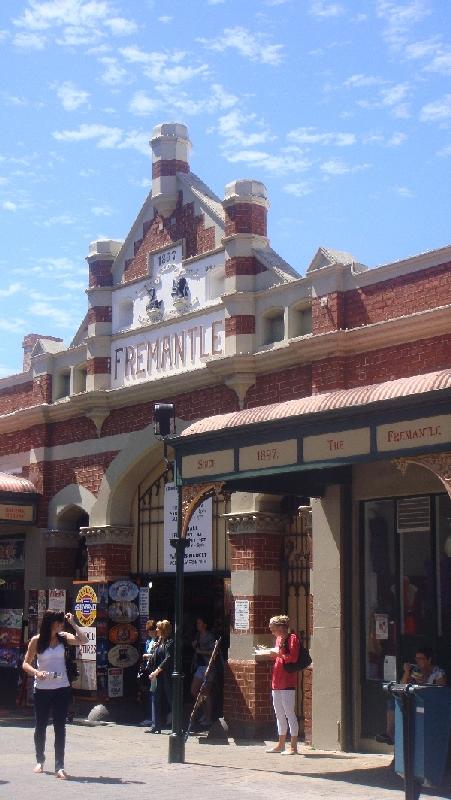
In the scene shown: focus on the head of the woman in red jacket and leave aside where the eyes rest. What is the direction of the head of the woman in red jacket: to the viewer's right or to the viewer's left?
to the viewer's left

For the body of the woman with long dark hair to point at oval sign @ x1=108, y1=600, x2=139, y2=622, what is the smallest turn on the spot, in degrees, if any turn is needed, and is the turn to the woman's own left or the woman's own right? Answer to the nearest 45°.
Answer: approximately 180°

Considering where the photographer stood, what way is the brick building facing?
facing the viewer and to the left of the viewer

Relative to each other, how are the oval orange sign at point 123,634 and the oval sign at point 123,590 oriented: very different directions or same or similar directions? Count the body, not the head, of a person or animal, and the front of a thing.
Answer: same or similar directions

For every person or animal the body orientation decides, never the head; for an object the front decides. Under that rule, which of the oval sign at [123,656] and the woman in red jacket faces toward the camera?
the oval sign

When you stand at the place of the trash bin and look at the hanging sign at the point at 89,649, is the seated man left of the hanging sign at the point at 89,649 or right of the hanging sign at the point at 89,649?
right

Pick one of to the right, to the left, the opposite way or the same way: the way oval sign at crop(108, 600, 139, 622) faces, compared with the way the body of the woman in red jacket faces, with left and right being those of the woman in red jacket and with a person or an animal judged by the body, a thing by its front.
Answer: to the left

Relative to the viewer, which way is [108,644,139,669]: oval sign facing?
toward the camera

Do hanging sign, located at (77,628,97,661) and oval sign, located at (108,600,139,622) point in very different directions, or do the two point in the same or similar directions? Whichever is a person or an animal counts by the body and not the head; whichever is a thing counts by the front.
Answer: same or similar directions

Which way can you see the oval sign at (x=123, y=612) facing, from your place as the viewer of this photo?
facing the viewer

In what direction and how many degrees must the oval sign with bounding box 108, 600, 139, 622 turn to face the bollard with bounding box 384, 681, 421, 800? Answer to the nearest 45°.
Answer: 0° — it already faces it

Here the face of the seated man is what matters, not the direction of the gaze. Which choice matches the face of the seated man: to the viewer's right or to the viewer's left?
to the viewer's left

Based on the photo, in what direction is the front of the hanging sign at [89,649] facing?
toward the camera
